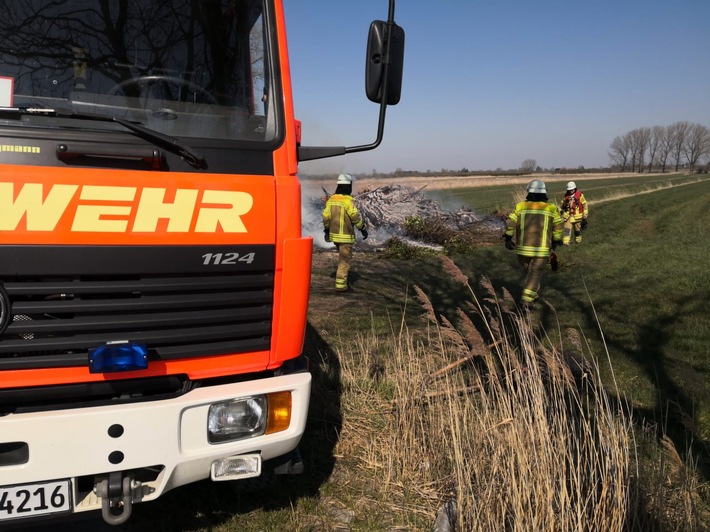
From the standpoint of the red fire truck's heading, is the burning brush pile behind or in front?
behind

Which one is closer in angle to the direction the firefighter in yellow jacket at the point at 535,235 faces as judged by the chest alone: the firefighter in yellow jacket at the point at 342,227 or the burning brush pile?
the burning brush pile

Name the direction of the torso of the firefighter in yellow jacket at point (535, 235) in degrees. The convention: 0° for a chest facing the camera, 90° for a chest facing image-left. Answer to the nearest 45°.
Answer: approximately 180°

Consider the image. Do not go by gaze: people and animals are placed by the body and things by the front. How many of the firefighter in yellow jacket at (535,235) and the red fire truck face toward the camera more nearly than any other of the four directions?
1

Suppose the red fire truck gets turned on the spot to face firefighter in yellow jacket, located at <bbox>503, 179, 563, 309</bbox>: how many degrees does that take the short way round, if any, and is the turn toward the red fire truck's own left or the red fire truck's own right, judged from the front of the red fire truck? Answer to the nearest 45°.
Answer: approximately 135° to the red fire truck's own left

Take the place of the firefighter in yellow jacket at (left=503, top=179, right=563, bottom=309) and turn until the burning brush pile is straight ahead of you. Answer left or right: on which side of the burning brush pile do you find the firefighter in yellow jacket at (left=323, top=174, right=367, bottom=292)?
left

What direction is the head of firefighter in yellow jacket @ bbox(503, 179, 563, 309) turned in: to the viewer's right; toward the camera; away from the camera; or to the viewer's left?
away from the camera

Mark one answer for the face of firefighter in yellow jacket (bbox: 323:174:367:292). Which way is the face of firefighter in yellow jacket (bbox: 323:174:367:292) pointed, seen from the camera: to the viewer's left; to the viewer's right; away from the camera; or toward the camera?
away from the camera
